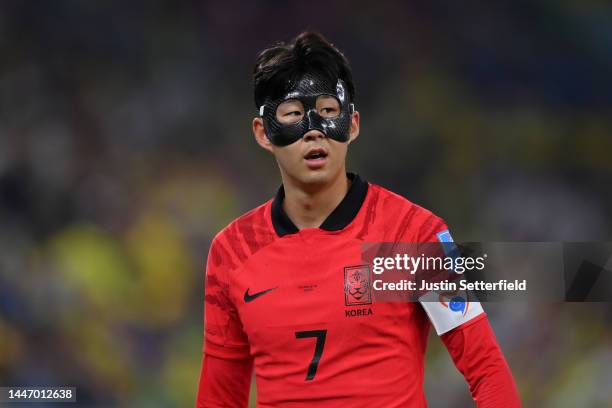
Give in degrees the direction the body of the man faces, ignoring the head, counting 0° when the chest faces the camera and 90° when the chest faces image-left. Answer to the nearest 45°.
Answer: approximately 0°
